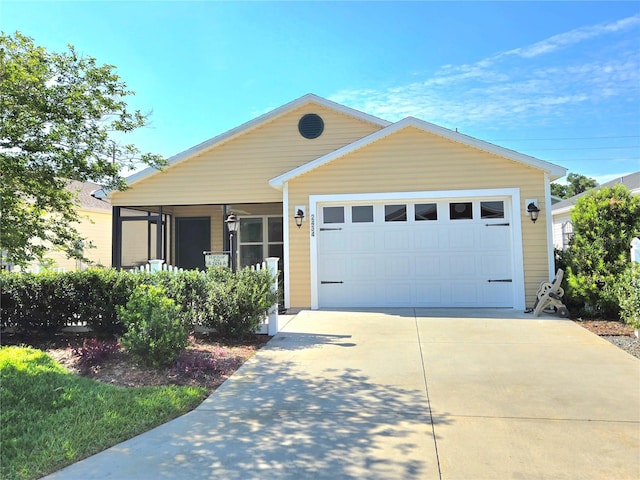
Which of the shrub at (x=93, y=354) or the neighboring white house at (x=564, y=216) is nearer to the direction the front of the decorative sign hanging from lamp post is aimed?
the shrub

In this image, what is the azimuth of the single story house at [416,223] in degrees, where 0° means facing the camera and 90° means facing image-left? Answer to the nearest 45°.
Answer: approximately 0°

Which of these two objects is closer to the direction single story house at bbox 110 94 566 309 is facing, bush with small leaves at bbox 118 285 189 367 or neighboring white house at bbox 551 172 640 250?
the bush with small leaves

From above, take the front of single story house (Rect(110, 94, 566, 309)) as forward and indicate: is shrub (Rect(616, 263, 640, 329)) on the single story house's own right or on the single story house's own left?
on the single story house's own left

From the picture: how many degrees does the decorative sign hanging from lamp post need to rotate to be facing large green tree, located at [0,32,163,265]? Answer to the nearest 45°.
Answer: approximately 45° to its right

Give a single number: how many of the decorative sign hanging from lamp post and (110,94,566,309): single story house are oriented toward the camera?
2

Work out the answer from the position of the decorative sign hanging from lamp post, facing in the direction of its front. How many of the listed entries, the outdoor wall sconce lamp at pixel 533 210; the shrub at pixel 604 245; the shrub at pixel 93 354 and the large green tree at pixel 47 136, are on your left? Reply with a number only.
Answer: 2

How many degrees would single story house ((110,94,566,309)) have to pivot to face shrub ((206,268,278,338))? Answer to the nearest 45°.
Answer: approximately 45° to its right

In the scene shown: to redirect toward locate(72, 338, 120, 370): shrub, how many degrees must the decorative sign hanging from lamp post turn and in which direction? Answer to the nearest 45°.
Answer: approximately 45° to its right

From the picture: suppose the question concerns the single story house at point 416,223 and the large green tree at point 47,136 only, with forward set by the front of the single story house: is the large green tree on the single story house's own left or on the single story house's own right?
on the single story house's own right

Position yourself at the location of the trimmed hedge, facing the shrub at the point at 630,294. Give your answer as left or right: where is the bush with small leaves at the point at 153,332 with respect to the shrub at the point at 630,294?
right
